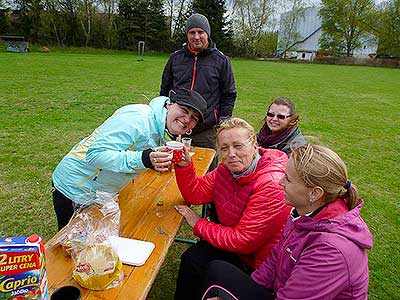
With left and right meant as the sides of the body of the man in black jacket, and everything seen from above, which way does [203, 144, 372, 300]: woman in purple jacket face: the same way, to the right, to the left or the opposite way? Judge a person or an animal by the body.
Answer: to the right

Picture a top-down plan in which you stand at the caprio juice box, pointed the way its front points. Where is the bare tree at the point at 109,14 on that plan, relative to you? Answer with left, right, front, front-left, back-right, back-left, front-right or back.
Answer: back

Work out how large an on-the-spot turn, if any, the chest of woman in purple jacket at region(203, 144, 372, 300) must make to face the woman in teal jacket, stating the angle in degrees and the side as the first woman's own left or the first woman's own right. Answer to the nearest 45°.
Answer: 0° — they already face them

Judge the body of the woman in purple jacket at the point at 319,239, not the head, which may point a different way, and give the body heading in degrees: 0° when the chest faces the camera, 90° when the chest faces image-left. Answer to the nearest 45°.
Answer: approximately 90°

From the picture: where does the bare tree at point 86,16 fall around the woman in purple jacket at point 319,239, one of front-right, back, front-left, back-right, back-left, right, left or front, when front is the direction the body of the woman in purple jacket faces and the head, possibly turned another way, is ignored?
front-right

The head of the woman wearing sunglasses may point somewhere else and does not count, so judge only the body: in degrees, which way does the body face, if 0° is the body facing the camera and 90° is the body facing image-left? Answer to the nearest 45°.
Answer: approximately 45°

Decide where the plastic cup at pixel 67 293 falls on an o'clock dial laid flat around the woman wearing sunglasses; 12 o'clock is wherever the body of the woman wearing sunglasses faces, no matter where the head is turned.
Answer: The plastic cup is roughly at 11 o'clock from the woman wearing sunglasses.

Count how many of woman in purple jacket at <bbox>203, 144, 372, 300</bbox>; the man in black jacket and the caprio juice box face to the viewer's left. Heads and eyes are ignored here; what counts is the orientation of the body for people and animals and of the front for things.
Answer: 1

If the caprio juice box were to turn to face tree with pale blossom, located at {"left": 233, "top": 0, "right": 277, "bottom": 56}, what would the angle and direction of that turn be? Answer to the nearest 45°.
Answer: approximately 135° to its left

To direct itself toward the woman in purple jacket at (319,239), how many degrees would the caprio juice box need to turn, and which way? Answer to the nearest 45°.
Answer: approximately 90° to its left
